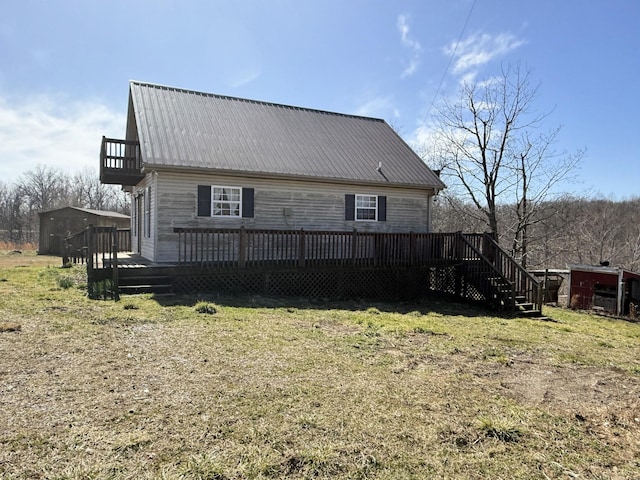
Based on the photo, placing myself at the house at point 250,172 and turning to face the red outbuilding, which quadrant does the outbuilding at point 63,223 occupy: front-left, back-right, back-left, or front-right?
back-left

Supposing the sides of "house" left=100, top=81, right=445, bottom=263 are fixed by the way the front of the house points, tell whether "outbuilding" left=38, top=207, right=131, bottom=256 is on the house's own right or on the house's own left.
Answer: on the house's own right
